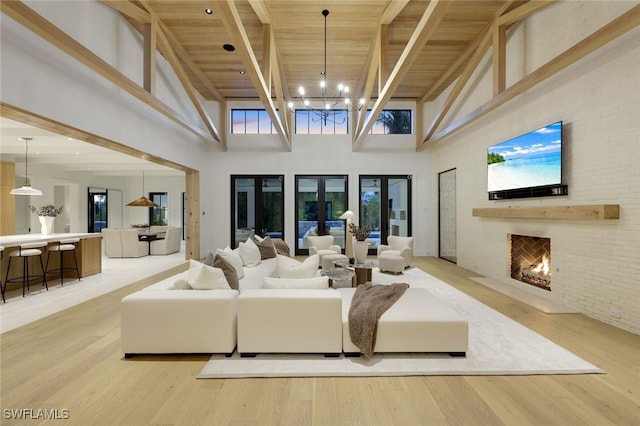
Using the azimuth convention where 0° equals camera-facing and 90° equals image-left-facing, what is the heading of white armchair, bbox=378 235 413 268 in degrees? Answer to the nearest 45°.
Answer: approximately 45°

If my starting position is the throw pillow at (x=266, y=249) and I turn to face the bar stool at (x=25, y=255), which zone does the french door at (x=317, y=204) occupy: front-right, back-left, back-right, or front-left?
back-right

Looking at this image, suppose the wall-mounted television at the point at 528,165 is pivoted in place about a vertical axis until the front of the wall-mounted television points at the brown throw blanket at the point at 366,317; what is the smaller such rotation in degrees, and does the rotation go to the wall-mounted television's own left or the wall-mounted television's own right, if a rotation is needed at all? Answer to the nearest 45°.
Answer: approximately 45° to the wall-mounted television's own left

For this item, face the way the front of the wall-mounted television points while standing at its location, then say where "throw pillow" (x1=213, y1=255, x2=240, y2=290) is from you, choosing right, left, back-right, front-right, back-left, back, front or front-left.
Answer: front

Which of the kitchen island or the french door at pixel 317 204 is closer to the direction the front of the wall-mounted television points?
the kitchen island

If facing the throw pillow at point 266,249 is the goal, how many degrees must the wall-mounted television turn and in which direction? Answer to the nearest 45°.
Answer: approximately 45° to its right

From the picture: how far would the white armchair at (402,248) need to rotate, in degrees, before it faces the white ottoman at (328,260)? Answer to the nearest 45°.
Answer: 0° — it already faces it

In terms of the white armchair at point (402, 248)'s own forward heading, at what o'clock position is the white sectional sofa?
The white sectional sofa is roughly at 11 o'clock from the white armchair.

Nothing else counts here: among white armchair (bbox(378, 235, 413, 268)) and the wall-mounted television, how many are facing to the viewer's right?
0

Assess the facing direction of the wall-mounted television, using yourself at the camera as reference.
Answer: facing the viewer and to the left of the viewer

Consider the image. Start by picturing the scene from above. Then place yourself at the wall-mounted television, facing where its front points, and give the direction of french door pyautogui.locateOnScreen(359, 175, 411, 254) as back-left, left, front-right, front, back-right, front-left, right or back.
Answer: right

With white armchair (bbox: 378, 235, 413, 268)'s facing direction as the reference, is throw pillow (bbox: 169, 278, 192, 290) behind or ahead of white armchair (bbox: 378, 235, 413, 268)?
ahead

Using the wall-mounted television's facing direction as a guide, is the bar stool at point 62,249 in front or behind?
in front

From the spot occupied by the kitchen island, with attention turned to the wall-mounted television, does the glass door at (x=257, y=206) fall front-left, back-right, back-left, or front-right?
front-left

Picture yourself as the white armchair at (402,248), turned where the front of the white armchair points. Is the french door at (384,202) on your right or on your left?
on your right

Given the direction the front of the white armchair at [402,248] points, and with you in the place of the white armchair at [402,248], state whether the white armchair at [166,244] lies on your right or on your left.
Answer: on your right
